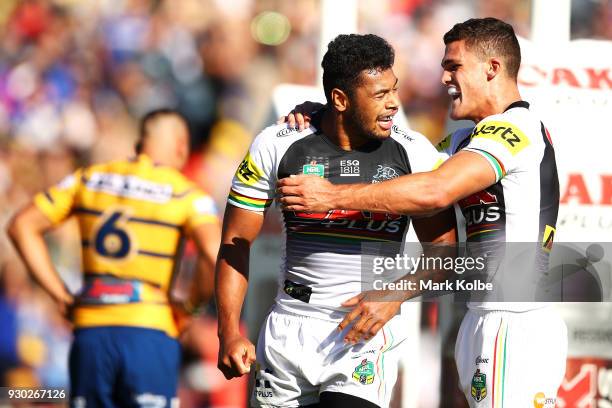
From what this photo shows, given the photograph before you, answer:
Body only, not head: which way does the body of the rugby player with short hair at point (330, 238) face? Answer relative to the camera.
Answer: toward the camera

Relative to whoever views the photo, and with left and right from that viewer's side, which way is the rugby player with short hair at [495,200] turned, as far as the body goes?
facing to the left of the viewer

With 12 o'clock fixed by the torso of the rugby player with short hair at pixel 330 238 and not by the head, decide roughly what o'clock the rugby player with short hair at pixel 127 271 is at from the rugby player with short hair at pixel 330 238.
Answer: the rugby player with short hair at pixel 127 271 is roughly at 5 o'clock from the rugby player with short hair at pixel 330 238.
